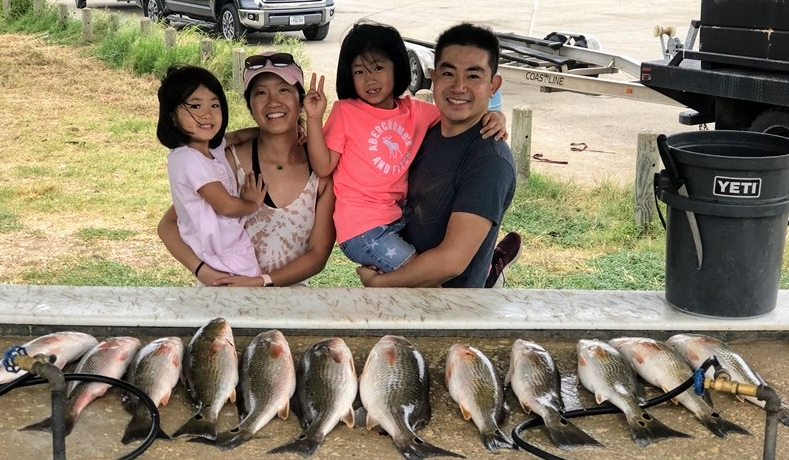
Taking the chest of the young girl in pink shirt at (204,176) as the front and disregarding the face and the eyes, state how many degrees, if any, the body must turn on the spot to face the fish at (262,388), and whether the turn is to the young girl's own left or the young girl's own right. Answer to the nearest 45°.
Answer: approximately 45° to the young girl's own right

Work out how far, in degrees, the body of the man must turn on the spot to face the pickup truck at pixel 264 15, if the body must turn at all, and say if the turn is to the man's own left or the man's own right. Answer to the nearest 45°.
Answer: approximately 135° to the man's own right

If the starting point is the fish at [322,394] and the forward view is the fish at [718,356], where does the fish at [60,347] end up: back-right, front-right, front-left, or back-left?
back-left

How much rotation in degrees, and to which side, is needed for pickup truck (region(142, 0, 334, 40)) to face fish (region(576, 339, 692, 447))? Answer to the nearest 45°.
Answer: approximately 45° to its right

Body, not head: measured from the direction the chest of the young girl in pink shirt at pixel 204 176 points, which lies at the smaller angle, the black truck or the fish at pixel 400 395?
the fish

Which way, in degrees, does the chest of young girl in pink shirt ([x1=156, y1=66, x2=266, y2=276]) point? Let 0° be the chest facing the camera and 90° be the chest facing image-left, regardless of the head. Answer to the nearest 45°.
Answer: approximately 315°

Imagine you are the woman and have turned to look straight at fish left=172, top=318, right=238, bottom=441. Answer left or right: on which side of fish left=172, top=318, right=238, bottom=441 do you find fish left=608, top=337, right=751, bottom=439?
left

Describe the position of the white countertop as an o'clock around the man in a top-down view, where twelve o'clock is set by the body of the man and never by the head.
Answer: The white countertop is roughly at 12 o'clock from the man.
